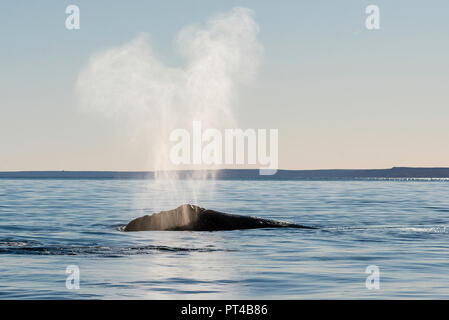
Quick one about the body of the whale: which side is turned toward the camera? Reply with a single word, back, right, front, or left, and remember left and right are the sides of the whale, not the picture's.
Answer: left
